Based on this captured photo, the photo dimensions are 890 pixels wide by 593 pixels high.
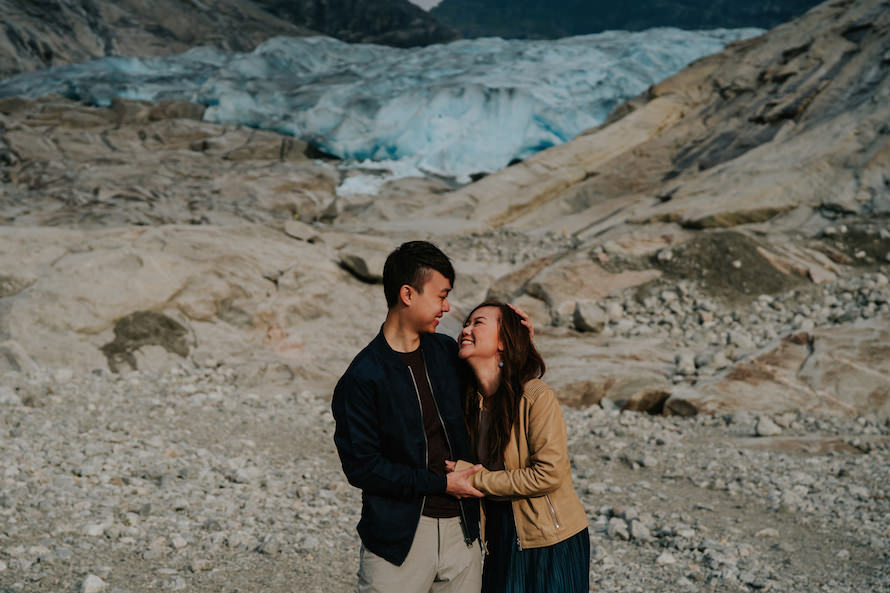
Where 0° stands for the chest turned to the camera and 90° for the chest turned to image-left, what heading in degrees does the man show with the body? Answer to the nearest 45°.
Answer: approximately 315°

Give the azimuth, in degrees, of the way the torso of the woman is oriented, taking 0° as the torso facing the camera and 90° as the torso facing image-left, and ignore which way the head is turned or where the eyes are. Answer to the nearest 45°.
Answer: approximately 45°

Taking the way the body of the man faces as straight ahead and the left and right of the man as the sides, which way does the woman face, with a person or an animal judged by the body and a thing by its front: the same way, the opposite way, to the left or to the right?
to the right

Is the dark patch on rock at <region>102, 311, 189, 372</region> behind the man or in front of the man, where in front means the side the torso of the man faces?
behind

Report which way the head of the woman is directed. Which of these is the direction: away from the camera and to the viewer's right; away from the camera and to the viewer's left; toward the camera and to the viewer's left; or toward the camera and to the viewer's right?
toward the camera and to the viewer's left

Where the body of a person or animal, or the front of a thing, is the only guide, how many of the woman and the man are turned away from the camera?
0

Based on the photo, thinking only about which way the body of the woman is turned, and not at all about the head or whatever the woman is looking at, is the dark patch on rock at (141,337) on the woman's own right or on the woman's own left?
on the woman's own right

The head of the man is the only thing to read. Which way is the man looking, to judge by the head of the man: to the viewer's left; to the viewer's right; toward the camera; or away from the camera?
to the viewer's right
